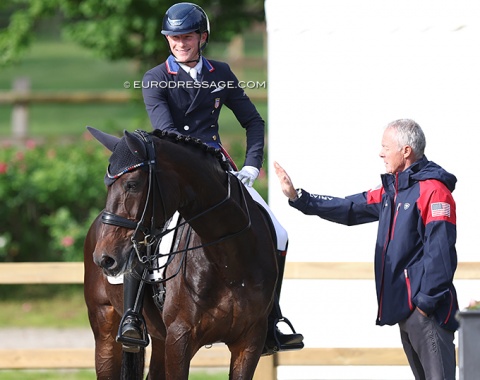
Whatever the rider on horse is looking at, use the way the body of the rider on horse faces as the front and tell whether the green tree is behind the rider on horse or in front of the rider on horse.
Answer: behind

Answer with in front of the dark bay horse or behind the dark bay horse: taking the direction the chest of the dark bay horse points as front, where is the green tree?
behind

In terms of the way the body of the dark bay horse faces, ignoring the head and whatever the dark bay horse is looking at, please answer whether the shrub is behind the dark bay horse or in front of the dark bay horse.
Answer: behind

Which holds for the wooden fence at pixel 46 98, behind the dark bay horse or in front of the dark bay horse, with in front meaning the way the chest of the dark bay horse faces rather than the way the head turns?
behind

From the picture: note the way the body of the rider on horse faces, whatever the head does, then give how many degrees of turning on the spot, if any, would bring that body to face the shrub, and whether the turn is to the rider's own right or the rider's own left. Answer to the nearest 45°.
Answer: approximately 180°
